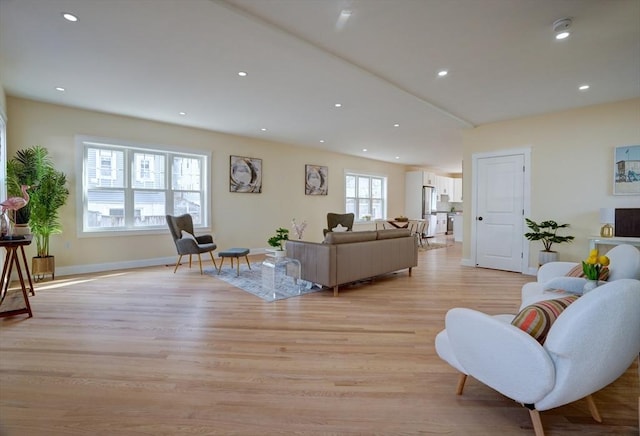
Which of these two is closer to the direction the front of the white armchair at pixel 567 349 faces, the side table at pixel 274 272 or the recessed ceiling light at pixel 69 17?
the side table

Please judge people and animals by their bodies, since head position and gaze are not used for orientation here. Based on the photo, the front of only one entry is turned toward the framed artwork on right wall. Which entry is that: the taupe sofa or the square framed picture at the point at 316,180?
the square framed picture

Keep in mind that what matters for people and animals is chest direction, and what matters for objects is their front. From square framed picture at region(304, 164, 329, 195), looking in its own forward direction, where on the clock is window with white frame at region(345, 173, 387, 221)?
The window with white frame is roughly at 9 o'clock from the square framed picture.

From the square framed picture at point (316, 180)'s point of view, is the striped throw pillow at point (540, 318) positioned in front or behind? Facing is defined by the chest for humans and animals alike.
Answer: in front

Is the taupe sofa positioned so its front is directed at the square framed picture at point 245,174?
yes

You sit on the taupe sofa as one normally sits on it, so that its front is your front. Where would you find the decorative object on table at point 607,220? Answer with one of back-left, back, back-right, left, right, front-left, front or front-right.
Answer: back-right

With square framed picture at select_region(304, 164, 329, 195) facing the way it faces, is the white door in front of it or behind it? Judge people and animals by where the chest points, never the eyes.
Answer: in front

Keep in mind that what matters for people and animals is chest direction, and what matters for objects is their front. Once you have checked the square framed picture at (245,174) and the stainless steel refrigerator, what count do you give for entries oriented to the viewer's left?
0

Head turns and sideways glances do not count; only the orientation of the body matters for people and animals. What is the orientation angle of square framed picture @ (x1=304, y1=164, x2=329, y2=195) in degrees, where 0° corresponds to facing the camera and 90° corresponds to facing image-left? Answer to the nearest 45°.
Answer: approximately 315°

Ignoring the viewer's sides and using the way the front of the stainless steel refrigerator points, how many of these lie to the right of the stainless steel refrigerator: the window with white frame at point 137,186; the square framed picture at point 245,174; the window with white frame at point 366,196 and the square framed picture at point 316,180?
4

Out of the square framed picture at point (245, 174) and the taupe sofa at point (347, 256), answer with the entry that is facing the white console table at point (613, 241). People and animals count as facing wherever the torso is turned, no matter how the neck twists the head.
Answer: the square framed picture

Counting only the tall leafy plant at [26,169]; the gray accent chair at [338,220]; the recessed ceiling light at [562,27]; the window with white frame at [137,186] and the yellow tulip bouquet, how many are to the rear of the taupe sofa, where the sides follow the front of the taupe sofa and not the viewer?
2

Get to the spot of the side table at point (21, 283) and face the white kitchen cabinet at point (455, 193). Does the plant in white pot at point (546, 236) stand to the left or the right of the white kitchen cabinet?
right

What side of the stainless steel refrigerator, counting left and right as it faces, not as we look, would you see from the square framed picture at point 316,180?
right

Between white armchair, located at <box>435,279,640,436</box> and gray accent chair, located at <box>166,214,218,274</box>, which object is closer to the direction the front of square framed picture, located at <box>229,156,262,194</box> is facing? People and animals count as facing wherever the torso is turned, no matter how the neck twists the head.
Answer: the white armchair
